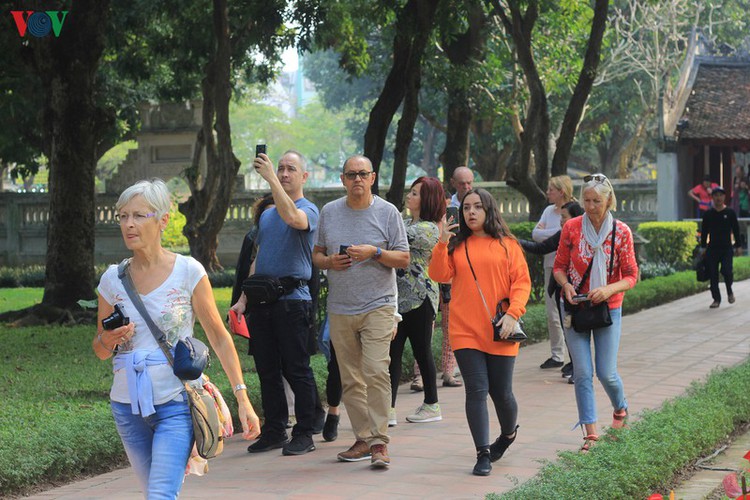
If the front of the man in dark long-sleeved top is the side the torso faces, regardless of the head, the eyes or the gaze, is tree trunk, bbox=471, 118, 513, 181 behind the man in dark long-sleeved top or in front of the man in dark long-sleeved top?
behind

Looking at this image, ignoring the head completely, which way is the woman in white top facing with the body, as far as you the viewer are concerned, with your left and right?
facing the viewer and to the left of the viewer

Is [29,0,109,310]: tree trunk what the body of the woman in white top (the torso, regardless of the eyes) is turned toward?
no

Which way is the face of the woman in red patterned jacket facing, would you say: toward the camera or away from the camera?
toward the camera

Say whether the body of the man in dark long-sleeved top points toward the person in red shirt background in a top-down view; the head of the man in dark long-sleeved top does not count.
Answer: no

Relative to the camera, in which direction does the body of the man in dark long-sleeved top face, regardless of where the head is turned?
toward the camera

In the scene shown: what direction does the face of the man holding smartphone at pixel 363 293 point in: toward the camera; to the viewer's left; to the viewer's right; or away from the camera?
toward the camera

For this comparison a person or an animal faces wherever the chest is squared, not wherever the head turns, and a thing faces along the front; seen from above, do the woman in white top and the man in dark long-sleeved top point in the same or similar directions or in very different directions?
same or similar directions

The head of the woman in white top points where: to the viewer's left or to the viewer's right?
to the viewer's left

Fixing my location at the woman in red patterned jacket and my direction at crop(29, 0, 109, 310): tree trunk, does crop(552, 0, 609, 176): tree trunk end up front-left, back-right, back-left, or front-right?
front-right

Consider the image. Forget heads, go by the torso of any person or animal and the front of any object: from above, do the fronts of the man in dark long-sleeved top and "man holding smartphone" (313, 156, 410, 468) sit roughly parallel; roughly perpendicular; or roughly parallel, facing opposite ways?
roughly parallel

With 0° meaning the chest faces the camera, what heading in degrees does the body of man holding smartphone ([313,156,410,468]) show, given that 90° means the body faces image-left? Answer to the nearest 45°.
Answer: approximately 0°

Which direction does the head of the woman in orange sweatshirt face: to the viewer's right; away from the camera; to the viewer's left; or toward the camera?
toward the camera

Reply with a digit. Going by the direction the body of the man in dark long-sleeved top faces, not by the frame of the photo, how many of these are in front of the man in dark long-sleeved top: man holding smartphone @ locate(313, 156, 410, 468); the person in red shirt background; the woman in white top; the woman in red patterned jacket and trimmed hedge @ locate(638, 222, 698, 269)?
3

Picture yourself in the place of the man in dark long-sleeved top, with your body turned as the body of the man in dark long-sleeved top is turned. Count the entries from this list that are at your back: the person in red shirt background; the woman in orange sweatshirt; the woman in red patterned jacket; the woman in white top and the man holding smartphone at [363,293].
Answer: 1
